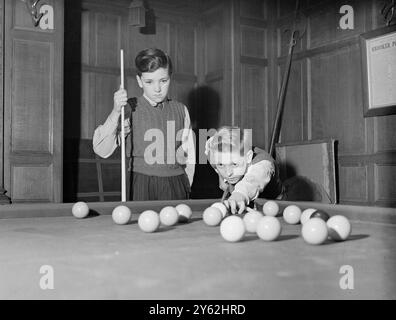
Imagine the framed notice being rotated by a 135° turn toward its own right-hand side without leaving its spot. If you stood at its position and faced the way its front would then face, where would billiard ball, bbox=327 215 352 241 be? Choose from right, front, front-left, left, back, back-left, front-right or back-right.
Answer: back

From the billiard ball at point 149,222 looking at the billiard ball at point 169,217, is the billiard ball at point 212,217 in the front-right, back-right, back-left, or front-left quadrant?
front-right

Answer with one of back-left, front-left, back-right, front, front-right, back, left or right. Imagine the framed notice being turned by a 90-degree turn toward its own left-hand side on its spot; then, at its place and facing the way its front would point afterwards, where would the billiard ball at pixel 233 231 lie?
front-right

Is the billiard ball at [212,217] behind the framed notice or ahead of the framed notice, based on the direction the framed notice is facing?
ahead

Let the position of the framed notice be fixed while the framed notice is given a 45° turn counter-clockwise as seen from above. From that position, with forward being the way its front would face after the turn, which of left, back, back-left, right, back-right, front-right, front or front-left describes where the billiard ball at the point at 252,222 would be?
front

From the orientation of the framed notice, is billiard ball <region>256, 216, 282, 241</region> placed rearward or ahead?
ahead

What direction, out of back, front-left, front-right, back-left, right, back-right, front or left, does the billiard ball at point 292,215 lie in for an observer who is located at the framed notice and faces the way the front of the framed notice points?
front-left

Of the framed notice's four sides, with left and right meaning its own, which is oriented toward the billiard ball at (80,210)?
front

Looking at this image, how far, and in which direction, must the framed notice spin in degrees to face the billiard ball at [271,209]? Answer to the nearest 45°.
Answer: approximately 45° to its left

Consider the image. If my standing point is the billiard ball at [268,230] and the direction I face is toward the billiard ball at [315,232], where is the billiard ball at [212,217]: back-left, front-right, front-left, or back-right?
back-left

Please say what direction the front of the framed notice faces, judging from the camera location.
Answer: facing the viewer and to the left of the viewer
